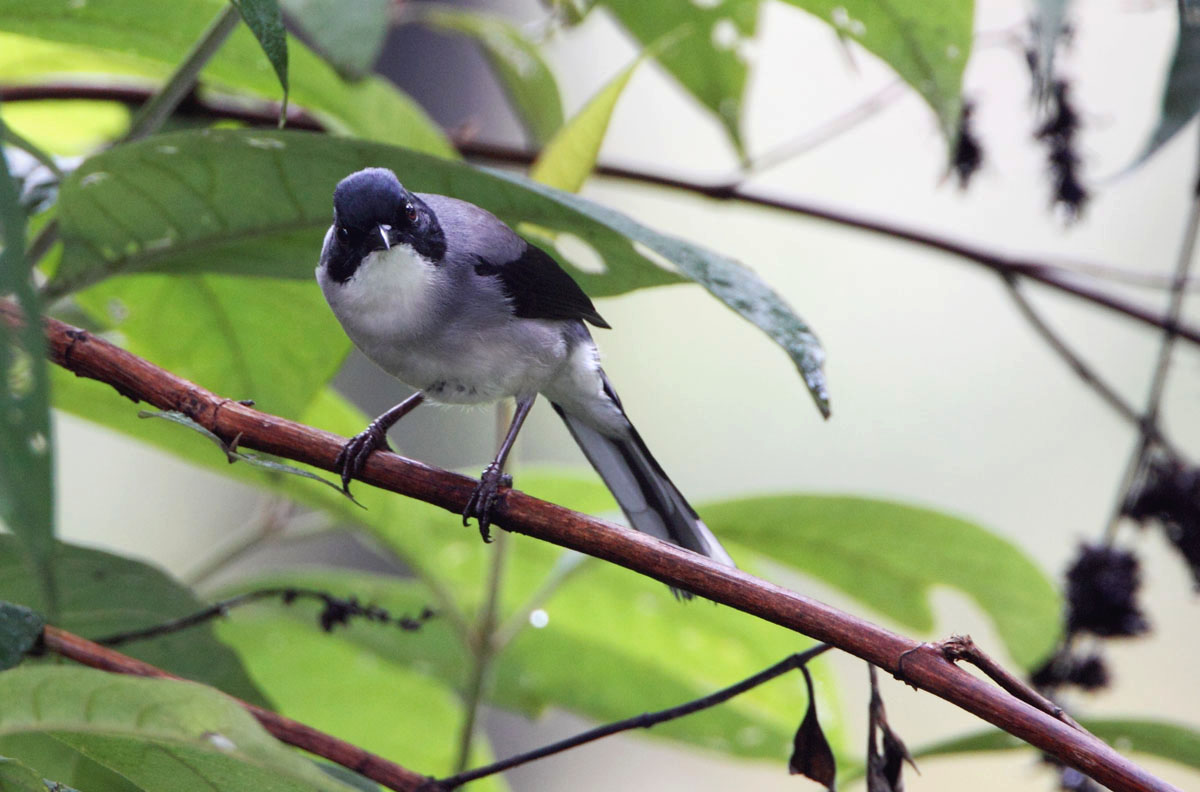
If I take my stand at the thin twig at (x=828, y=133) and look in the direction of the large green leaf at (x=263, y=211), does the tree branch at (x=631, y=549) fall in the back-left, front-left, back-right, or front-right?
front-left

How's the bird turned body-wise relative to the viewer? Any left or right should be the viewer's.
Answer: facing the viewer and to the left of the viewer

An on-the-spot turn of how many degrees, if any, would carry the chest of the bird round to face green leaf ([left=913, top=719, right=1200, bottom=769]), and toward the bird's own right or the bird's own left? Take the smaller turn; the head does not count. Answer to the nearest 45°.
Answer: approximately 135° to the bird's own left
